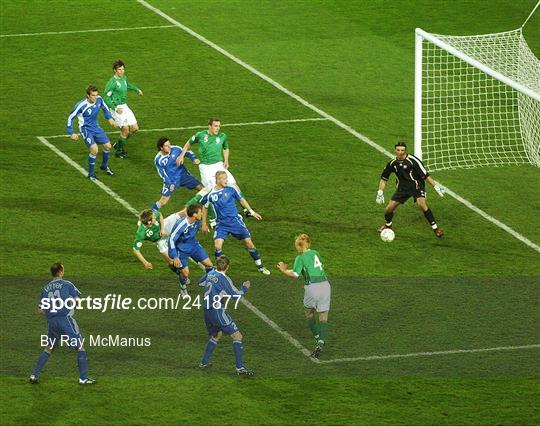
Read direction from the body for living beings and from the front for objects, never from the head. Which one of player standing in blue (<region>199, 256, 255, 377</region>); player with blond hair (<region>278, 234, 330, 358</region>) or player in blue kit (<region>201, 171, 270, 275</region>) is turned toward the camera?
the player in blue kit

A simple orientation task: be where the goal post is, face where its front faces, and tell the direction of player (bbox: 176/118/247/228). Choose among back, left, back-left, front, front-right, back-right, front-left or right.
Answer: front

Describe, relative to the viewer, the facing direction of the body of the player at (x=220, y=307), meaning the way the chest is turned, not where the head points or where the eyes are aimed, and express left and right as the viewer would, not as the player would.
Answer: facing away from the viewer and to the right of the viewer

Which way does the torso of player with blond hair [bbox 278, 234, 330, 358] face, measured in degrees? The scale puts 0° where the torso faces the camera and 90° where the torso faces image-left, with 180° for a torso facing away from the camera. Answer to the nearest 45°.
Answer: approximately 135°

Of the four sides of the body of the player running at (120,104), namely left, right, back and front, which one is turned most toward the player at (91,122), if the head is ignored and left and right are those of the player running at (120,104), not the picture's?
right

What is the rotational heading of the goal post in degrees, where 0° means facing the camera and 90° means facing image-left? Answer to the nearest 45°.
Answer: approximately 45°

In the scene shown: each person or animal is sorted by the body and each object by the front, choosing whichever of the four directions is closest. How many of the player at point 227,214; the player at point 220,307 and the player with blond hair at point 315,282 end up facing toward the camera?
1

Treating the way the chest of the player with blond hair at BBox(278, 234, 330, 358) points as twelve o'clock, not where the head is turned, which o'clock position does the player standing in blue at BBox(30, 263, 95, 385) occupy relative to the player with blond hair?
The player standing in blue is roughly at 10 o'clock from the player with blond hair.

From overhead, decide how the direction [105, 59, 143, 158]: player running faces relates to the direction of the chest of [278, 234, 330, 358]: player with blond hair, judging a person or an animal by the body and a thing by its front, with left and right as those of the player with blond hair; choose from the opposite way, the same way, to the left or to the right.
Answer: the opposite way

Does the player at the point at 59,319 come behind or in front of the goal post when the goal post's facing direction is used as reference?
in front

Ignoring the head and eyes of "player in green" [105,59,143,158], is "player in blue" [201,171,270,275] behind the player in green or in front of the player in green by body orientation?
in front
